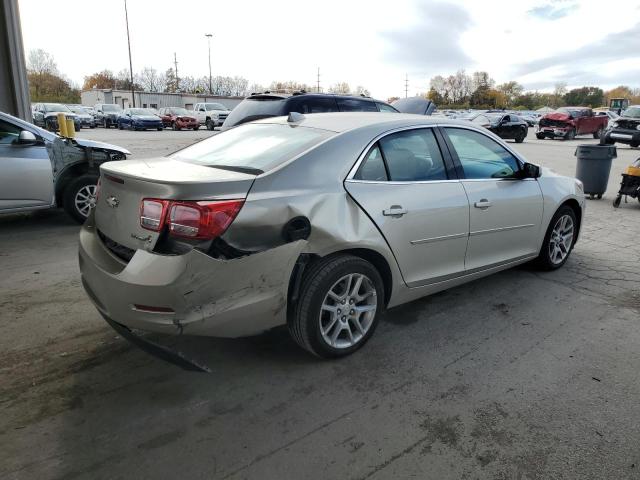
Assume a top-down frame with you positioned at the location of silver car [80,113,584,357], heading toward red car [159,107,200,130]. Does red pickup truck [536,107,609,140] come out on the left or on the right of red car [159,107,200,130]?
right

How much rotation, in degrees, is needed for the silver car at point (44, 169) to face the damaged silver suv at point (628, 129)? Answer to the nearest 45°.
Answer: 0° — it already faces it

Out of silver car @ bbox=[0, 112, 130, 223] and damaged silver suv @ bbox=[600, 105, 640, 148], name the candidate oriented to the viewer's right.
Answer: the silver car

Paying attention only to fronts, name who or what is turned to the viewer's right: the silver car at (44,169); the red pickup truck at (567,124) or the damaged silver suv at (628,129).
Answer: the silver car

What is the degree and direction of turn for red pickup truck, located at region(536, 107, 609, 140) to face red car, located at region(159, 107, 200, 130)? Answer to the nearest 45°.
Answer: approximately 45° to its right

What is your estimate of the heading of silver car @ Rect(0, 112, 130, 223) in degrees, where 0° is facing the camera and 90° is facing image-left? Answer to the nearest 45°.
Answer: approximately 270°
